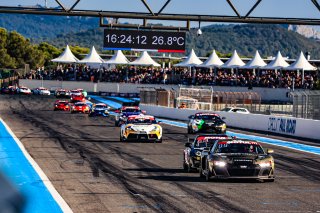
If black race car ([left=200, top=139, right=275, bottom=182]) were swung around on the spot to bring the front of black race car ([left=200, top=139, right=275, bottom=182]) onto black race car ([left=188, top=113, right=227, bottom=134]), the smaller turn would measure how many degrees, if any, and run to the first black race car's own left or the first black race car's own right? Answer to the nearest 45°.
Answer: approximately 180°

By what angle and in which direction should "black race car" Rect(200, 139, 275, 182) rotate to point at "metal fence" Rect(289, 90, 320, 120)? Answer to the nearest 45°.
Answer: approximately 180°

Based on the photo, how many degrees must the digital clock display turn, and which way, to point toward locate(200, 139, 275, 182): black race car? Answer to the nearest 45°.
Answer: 0° — it already faces it

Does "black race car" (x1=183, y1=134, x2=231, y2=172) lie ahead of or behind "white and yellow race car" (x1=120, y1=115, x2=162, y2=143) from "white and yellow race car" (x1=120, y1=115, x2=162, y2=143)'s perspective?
ahead

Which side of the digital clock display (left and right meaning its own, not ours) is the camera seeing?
front

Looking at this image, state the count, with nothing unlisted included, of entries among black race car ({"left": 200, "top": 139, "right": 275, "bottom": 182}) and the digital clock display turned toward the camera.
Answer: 2

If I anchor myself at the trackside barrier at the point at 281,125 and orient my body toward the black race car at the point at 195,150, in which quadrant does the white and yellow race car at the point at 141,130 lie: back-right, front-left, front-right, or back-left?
front-right

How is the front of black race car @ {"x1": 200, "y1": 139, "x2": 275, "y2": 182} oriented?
toward the camera

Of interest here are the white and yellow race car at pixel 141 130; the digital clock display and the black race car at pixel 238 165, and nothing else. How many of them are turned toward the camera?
3
